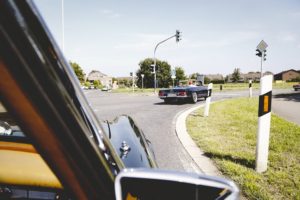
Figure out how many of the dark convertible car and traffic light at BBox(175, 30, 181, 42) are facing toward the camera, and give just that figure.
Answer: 1

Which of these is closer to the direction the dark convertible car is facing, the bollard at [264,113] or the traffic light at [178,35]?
the traffic light

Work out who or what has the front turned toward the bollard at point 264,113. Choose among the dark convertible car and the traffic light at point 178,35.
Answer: the traffic light

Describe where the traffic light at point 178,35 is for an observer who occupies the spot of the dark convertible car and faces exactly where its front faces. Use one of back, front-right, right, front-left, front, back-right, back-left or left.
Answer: front-left

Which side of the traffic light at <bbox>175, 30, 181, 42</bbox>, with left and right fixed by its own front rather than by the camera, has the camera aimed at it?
front

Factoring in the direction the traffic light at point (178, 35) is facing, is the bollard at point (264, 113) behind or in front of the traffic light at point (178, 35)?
in front
